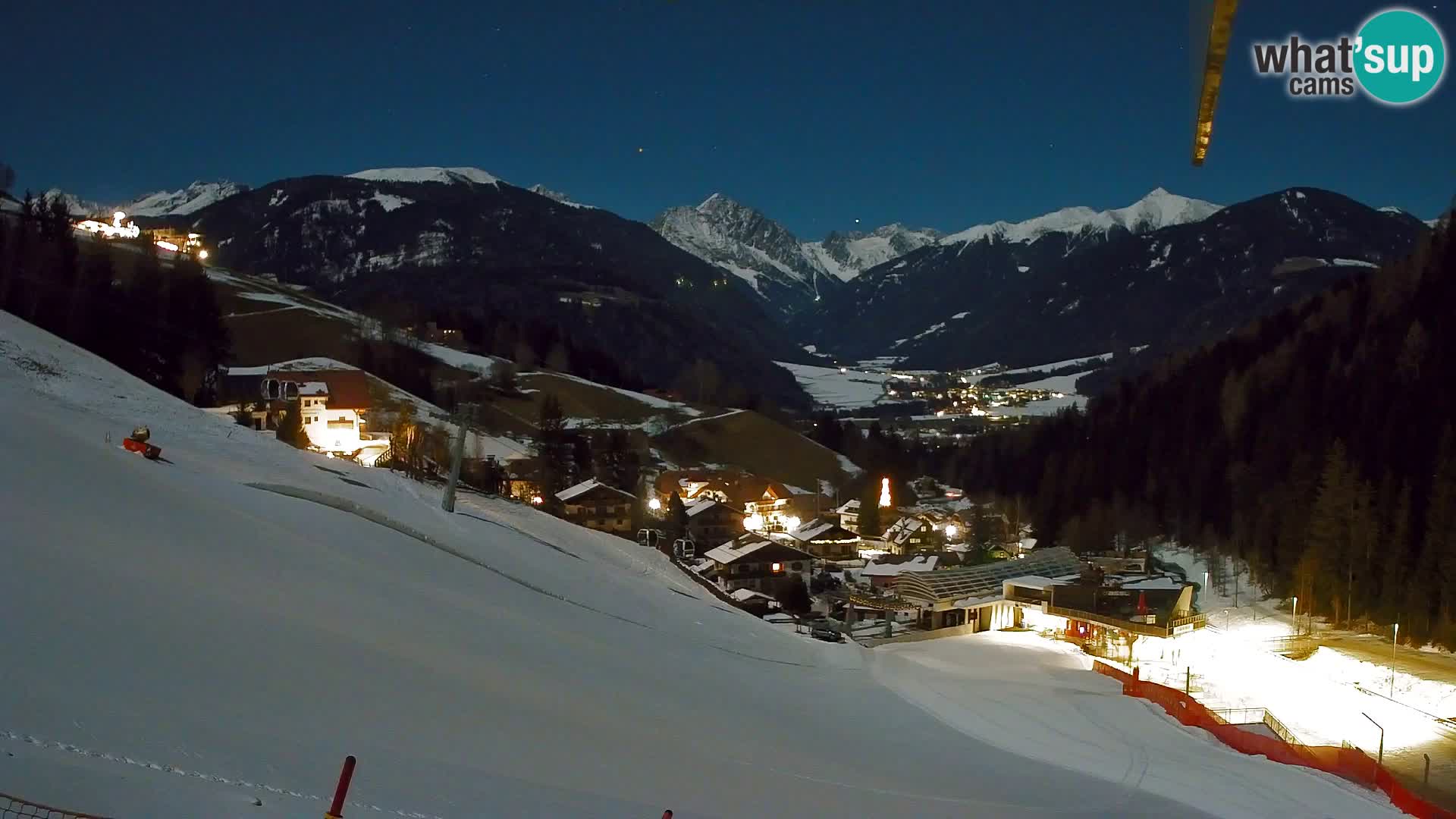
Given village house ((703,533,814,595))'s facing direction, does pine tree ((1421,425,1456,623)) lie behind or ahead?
ahead

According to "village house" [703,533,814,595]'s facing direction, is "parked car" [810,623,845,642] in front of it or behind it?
in front

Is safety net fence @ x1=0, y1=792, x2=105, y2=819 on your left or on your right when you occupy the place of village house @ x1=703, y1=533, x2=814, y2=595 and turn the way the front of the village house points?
on your right

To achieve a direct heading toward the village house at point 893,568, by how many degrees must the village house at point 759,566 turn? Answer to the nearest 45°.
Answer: approximately 45° to its left

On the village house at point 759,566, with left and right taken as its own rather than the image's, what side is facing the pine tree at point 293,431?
right

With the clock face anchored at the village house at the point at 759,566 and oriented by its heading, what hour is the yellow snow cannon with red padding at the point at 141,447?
The yellow snow cannon with red padding is roughly at 2 o'clock from the village house.
